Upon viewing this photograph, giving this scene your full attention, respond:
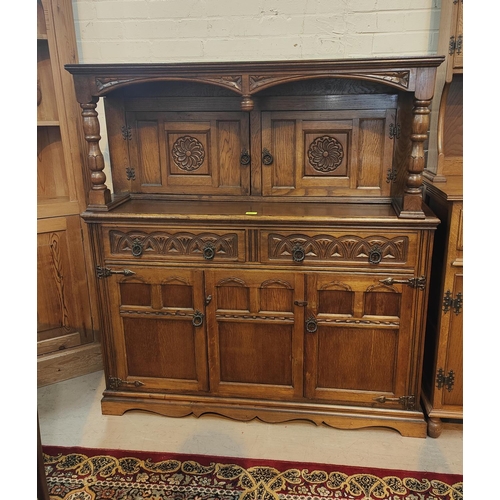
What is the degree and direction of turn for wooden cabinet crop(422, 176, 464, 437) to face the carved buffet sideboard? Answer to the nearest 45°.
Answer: approximately 90° to its right

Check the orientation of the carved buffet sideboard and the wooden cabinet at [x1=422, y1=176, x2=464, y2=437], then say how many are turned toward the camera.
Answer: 2

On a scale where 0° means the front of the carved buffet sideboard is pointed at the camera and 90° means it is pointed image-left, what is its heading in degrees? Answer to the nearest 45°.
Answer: approximately 0°

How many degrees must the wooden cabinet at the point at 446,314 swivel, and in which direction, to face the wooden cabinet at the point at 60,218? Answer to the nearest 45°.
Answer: approximately 90° to its right

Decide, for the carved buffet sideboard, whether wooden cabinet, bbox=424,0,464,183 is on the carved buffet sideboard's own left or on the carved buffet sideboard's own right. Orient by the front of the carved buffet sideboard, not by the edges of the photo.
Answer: on the carved buffet sideboard's own left

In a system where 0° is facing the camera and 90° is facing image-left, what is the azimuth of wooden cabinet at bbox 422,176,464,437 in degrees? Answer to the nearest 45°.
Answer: approximately 0°
